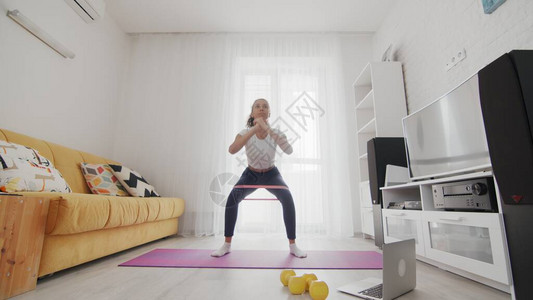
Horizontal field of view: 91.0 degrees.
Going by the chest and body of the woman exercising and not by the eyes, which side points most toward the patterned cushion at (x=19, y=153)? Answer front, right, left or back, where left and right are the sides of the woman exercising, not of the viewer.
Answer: right

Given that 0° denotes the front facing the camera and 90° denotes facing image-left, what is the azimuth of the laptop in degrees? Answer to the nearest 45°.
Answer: approximately 135°

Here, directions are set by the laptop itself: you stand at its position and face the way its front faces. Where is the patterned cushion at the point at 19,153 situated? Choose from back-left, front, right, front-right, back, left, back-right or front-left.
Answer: front-left

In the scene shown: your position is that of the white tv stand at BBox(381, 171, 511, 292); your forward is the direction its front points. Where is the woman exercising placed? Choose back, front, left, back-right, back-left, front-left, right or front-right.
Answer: front-right

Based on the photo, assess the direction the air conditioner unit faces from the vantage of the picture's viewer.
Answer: facing the viewer and to the right of the viewer

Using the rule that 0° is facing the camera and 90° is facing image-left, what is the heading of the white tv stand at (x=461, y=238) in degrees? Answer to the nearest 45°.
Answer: approximately 45°

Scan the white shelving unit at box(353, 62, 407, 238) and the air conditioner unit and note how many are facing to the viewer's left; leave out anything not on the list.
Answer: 1

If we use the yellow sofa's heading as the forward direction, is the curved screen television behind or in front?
in front

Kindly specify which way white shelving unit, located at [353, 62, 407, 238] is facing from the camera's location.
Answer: facing to the left of the viewer

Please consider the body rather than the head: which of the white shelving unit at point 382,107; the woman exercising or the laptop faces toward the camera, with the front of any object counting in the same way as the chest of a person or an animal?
the woman exercising

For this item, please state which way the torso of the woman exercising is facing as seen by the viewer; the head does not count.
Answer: toward the camera

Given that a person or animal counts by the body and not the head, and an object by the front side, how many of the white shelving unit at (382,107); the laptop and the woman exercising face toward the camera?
1
